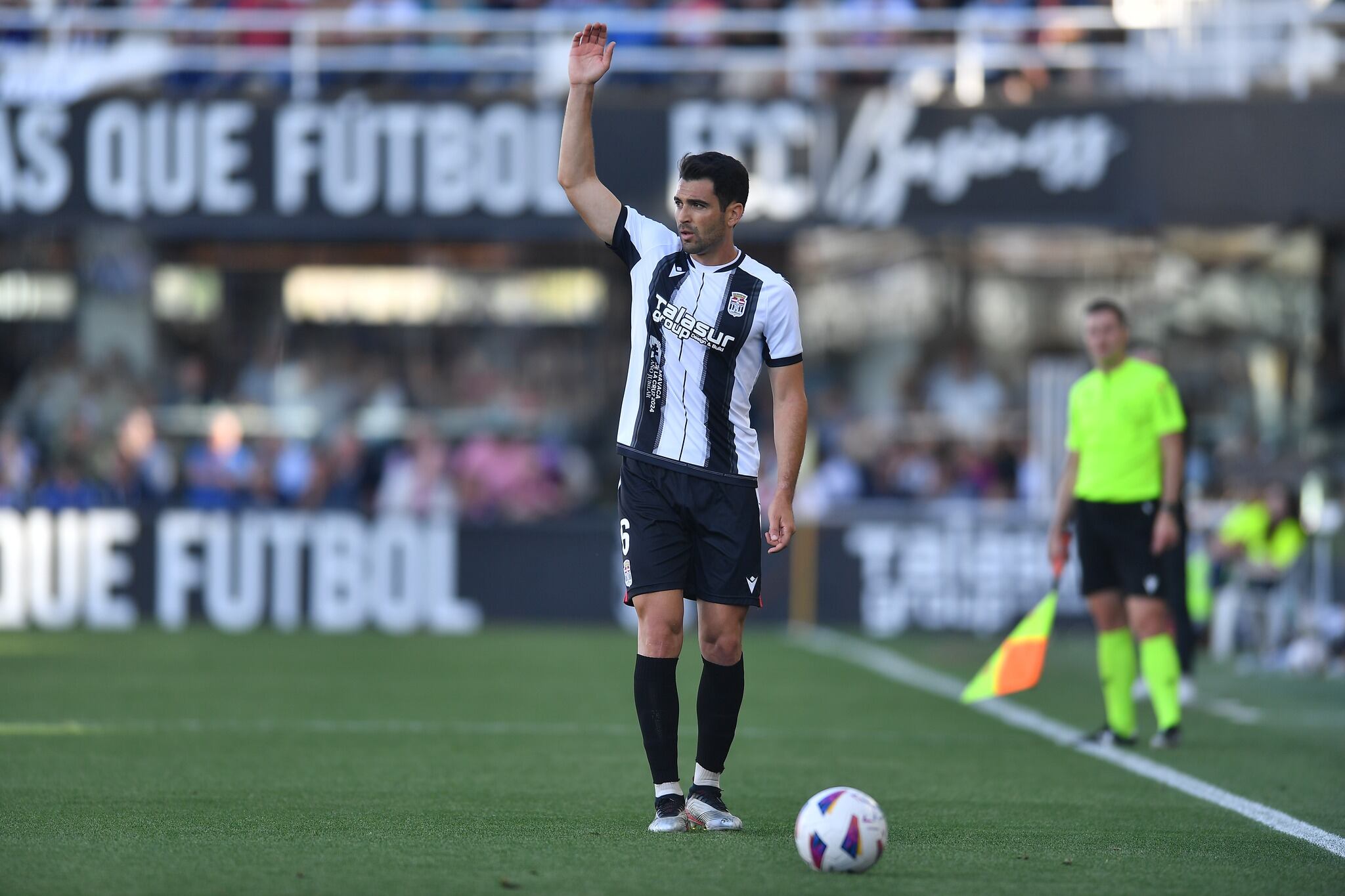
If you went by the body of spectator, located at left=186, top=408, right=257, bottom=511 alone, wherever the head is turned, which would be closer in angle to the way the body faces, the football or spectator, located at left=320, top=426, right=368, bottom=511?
the football

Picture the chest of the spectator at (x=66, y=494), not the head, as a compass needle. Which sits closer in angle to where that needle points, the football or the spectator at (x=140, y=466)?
the football

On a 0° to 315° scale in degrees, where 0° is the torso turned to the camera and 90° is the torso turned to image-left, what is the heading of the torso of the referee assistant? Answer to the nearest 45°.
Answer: approximately 45°

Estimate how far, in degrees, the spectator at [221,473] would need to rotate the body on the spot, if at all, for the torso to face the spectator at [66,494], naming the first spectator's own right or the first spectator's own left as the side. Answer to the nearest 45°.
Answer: approximately 90° to the first spectator's own right

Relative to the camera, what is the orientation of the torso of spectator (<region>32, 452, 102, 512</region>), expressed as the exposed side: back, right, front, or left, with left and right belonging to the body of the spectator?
front

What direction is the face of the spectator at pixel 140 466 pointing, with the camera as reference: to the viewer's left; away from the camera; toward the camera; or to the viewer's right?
toward the camera

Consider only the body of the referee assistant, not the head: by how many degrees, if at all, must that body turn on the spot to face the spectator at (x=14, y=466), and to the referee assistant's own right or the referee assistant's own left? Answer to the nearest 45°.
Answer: approximately 90° to the referee assistant's own right

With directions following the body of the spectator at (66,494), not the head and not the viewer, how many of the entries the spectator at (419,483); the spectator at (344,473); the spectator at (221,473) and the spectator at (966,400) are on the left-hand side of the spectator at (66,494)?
4

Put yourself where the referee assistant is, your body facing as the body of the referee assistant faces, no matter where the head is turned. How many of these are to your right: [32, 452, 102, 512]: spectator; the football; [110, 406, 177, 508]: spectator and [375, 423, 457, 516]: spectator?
3

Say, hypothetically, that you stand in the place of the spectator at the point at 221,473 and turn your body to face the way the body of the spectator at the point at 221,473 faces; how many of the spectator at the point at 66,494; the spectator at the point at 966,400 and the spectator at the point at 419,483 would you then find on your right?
1

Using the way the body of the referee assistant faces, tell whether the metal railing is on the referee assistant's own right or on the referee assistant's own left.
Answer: on the referee assistant's own right

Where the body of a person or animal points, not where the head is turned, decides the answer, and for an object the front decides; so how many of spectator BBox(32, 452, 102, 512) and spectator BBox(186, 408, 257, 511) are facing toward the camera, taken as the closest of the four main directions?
2

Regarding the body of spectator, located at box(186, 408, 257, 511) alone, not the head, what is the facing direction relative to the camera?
toward the camera

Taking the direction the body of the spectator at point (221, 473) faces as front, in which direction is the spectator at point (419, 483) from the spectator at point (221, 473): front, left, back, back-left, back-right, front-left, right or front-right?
left
